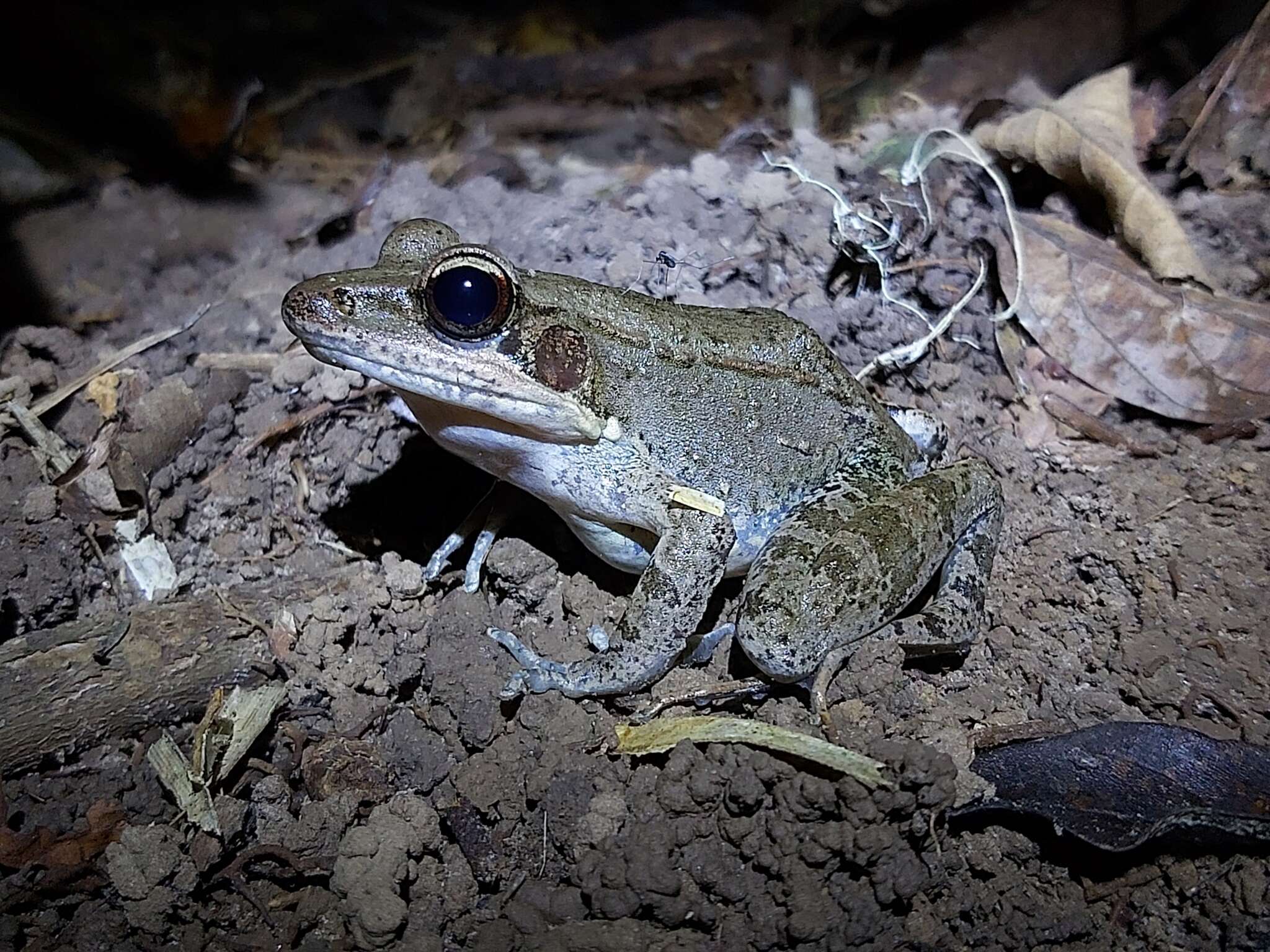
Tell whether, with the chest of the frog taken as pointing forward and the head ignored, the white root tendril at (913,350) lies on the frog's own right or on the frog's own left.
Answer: on the frog's own right

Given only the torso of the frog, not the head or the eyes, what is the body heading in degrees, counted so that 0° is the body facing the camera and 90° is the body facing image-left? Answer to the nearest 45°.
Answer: approximately 90°

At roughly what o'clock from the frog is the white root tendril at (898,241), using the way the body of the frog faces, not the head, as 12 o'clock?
The white root tendril is roughly at 4 o'clock from the frog.

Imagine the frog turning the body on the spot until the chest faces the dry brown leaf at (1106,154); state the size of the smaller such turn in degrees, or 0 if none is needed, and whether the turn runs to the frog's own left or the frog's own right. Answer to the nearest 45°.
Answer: approximately 135° to the frog's own right

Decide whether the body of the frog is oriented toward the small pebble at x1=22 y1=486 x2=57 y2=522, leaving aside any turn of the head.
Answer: yes

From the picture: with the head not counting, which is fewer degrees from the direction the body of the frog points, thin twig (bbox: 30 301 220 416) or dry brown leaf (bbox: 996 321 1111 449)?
the thin twig

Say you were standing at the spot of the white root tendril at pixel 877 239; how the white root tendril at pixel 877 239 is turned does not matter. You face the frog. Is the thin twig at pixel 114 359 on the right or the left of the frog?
right
